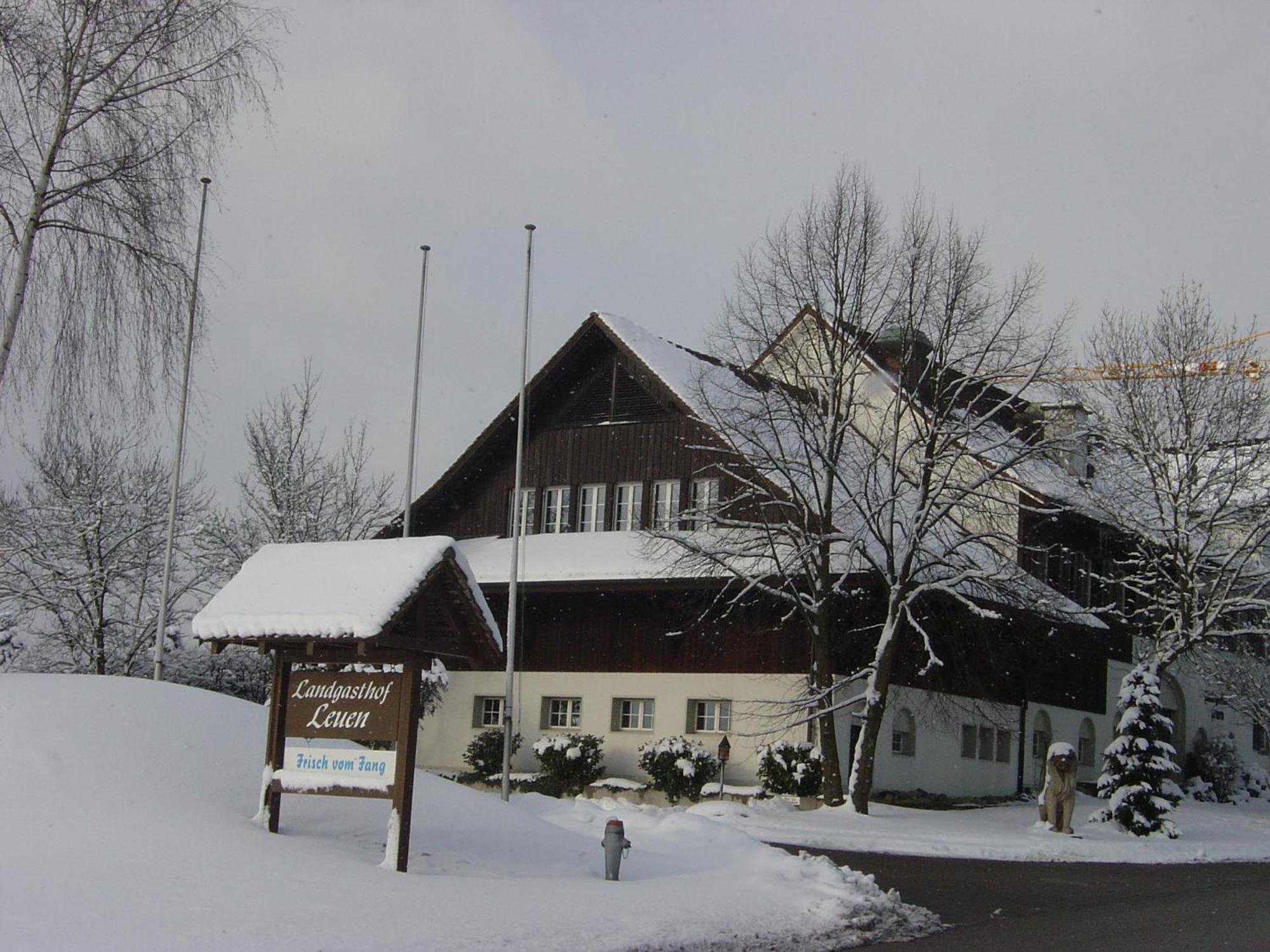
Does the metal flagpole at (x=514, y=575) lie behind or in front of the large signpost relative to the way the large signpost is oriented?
behind

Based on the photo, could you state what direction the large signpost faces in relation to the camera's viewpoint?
facing the viewer and to the left of the viewer

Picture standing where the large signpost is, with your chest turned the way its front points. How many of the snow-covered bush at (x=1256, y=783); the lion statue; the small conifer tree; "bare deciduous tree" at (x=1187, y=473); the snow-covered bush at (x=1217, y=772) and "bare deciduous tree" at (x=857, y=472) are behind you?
6

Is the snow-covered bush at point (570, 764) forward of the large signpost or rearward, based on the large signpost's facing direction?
rearward

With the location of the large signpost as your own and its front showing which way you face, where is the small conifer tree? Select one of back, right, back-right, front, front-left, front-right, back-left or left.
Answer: back

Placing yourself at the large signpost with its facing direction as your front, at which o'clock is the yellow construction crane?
The yellow construction crane is roughly at 6 o'clock from the large signpost.
